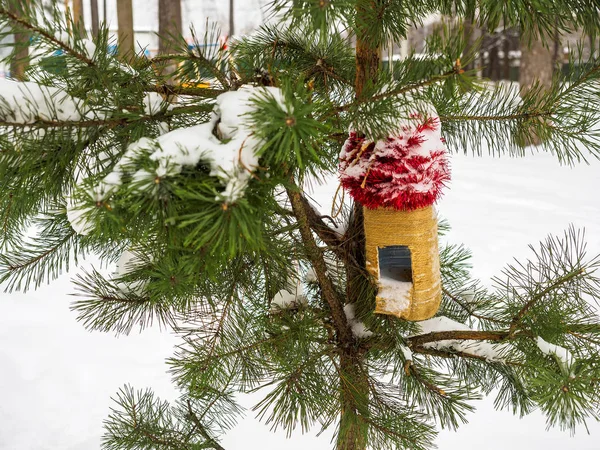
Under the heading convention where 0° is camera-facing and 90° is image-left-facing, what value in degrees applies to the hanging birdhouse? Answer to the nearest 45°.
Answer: approximately 0°
